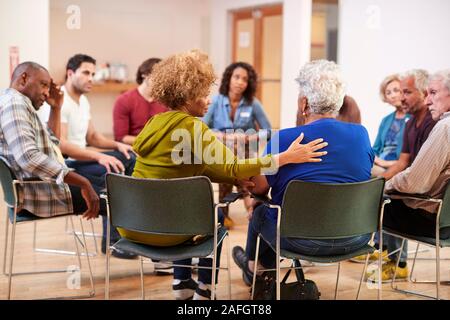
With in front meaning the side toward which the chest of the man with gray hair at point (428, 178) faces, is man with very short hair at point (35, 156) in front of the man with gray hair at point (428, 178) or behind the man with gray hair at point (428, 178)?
in front

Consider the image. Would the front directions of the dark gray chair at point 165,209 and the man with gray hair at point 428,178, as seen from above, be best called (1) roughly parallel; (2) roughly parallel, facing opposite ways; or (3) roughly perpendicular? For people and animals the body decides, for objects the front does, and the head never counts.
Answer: roughly perpendicular

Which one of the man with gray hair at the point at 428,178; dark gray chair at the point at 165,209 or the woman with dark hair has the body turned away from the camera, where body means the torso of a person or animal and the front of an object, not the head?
the dark gray chair

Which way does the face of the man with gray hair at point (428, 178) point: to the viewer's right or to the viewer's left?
to the viewer's left

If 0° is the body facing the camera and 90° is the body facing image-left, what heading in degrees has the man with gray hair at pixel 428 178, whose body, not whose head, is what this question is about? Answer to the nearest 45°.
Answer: approximately 90°

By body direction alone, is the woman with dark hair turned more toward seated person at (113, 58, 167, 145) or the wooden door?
the seated person

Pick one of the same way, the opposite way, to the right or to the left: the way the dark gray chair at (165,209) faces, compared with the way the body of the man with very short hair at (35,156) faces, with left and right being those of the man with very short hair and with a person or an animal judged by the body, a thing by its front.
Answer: to the left

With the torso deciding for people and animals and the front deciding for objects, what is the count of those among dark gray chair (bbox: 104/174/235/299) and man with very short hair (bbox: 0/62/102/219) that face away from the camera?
1

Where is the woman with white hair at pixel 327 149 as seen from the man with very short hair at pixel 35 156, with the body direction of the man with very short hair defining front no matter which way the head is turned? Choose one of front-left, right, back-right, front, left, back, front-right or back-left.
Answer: front-right

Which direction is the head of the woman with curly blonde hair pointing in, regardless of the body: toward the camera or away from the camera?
away from the camera

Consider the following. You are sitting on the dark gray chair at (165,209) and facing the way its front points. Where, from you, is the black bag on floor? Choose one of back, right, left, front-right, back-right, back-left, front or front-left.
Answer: front-right

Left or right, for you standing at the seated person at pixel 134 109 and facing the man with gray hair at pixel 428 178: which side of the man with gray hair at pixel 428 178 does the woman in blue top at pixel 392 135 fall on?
left

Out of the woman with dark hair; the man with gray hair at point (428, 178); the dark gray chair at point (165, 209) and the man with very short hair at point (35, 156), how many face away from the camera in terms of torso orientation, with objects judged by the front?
1

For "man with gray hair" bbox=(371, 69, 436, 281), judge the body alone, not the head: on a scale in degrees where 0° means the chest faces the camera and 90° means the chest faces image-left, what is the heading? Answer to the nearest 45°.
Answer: approximately 90°

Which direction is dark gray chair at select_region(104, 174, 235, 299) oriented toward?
away from the camera
